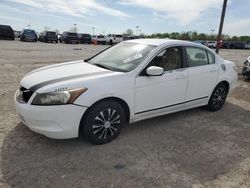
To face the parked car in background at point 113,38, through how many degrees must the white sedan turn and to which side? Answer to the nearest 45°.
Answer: approximately 135° to its right

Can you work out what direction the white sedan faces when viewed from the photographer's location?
facing the viewer and to the left of the viewer

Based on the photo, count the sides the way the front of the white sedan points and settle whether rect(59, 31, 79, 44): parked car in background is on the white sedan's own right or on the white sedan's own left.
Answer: on the white sedan's own right

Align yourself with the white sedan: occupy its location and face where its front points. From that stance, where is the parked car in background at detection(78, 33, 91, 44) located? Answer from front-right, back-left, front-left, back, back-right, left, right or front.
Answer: back-right

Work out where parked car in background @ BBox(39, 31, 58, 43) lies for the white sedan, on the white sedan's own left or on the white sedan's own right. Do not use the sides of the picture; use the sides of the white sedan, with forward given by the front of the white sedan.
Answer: on the white sedan's own right

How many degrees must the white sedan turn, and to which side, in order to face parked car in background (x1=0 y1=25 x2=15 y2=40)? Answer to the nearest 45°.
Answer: approximately 90° to its right

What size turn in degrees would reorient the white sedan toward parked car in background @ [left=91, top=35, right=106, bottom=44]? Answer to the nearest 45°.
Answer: approximately 135° to its right
